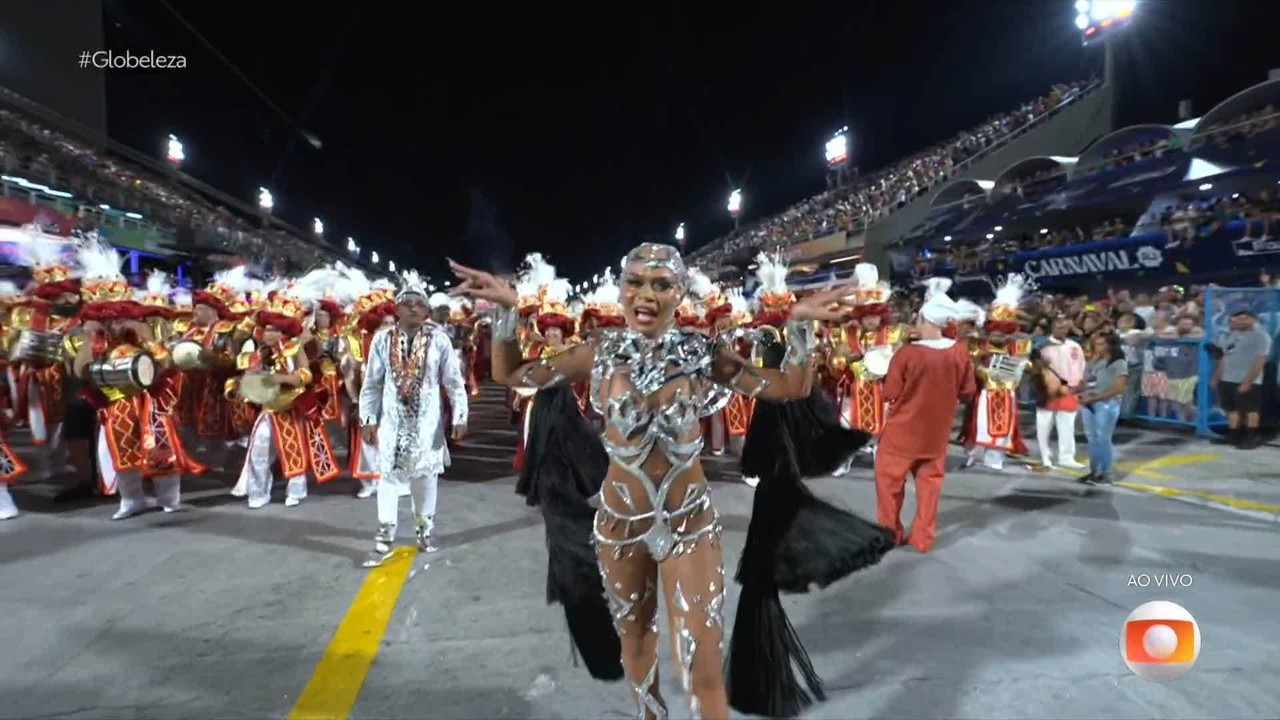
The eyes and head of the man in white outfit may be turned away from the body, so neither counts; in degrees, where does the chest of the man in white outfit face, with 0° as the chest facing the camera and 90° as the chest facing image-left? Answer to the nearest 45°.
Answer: approximately 0°

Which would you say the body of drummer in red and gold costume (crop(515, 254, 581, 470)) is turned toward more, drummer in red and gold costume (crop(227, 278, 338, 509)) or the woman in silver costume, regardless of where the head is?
the woman in silver costume

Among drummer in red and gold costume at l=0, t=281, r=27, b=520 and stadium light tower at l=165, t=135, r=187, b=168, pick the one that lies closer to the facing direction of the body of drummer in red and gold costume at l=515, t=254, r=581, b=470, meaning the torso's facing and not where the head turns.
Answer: the drummer in red and gold costume

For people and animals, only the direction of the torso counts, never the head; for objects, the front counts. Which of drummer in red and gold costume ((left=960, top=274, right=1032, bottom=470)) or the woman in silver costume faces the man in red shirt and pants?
the drummer in red and gold costume

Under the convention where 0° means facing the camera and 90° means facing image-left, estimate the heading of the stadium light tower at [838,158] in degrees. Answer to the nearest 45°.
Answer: approximately 45°

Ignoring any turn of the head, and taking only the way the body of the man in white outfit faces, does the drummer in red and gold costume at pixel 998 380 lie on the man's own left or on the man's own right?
on the man's own left

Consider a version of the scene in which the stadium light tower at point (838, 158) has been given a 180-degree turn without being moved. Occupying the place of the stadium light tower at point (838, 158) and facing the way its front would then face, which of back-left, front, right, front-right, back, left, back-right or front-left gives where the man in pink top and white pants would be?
back-right

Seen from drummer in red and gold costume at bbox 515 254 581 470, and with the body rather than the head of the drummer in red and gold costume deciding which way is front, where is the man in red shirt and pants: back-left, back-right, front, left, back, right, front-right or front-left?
front-left
